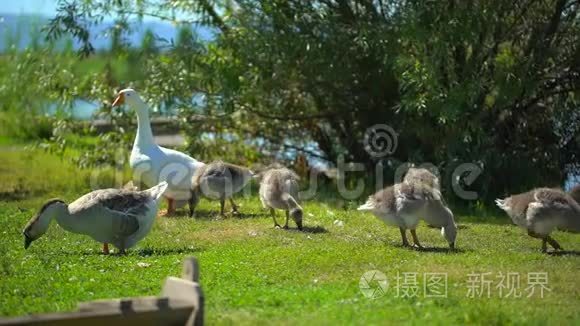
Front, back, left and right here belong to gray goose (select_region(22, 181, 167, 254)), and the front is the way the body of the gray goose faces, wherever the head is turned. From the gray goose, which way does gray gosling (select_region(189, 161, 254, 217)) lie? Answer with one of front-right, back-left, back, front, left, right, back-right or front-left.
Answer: back-right

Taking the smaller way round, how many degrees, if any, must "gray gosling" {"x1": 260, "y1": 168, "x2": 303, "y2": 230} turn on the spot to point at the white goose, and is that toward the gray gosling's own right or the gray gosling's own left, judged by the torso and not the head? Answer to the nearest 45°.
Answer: approximately 180°

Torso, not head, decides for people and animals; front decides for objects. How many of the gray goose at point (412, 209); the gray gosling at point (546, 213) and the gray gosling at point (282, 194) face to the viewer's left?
0

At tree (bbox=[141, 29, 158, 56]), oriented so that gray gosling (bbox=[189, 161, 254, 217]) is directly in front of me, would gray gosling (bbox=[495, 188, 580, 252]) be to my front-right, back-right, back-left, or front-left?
front-left

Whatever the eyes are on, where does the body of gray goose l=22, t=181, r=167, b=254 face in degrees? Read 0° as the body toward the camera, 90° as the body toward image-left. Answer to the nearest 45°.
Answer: approximately 90°

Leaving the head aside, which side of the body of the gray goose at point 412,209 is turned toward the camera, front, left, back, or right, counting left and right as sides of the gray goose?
right

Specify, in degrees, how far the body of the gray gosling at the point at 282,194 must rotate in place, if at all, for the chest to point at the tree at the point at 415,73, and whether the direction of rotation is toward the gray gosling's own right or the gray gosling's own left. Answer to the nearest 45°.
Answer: approximately 90° to the gray gosling's own left

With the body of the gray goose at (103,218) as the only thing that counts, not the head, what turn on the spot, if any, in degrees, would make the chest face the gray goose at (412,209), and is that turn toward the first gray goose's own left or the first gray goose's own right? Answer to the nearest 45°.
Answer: approximately 180°

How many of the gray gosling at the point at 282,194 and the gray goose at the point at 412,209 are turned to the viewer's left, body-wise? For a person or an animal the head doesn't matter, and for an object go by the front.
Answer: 0
